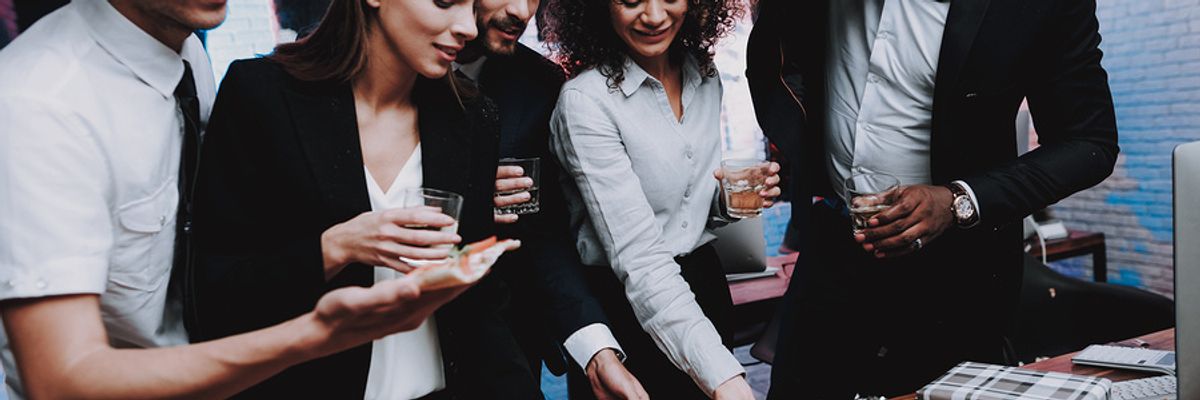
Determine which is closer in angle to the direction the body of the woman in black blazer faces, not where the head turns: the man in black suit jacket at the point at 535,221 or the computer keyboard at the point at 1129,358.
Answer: the computer keyboard

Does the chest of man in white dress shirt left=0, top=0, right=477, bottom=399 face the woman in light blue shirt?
no

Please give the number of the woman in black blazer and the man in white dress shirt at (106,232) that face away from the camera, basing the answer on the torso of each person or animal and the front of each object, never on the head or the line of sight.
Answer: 0

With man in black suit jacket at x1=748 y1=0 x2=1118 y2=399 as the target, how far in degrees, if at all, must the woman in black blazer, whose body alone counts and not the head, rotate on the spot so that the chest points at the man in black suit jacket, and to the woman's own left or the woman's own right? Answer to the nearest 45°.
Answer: approximately 45° to the woman's own left

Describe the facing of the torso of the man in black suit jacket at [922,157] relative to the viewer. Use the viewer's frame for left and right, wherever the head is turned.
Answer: facing the viewer and to the left of the viewer

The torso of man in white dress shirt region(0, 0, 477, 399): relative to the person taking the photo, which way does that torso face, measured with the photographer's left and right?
facing the viewer and to the right of the viewer

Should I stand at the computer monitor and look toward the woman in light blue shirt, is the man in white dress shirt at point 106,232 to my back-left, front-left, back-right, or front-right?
front-left

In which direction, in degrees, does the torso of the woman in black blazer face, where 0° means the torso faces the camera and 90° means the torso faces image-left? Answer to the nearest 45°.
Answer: approximately 315°

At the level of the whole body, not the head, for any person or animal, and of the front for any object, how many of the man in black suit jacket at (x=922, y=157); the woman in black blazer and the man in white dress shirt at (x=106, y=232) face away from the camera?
0

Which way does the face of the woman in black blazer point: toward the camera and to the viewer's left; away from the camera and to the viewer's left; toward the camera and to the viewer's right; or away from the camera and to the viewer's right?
toward the camera and to the viewer's right

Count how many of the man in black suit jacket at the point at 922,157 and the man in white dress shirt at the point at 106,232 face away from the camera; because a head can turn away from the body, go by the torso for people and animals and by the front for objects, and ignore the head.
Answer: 0

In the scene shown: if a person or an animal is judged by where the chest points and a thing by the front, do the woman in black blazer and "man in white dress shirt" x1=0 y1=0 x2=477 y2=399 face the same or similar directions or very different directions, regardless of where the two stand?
same or similar directions

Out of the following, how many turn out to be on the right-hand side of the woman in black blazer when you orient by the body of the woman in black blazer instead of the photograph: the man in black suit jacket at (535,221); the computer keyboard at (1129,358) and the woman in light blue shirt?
0
